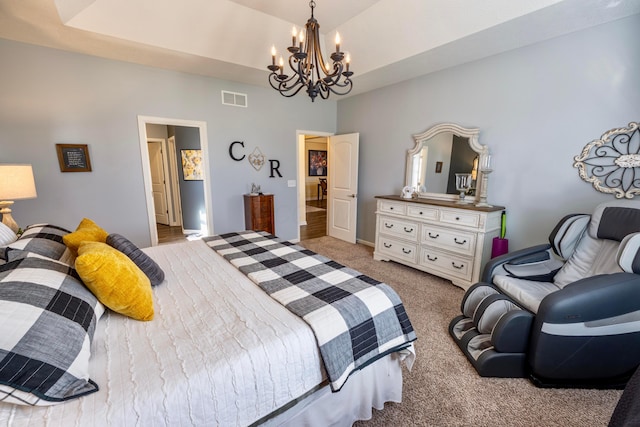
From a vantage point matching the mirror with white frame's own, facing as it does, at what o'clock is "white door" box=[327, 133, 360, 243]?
The white door is roughly at 2 o'clock from the mirror with white frame.

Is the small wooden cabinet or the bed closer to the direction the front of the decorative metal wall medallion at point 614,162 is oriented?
the bed

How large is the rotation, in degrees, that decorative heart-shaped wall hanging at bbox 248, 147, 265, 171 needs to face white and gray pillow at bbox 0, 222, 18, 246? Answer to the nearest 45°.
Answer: approximately 45° to its right

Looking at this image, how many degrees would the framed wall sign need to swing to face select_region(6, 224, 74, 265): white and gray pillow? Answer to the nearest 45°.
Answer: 0° — it already faces it

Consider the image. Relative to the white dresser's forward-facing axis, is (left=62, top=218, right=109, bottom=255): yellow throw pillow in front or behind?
in front

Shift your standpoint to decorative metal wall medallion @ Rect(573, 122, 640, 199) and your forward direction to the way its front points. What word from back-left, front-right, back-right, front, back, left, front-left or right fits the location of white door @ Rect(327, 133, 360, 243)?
right

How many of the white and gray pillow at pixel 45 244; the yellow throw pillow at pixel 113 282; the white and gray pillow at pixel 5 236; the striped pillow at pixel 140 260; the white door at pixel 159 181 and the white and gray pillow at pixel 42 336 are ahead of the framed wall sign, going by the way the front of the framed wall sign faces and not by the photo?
5

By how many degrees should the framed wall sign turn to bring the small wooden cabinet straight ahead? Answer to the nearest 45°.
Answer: approximately 90° to its left

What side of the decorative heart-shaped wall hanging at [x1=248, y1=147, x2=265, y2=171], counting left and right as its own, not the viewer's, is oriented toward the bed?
front

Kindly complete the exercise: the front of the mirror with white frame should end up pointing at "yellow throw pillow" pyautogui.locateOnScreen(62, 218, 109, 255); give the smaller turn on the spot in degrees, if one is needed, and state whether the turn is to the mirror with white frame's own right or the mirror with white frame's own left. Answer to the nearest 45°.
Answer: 0° — it already faces it

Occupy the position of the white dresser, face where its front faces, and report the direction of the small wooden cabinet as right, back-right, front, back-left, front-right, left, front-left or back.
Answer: front-right

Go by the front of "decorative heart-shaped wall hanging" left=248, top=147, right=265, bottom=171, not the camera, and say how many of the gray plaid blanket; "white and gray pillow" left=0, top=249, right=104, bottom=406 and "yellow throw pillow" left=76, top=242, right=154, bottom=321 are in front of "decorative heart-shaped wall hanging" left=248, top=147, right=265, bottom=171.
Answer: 3

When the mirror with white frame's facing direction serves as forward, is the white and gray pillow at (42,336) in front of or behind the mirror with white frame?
in front

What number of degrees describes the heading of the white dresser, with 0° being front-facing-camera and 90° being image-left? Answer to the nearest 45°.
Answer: approximately 45°

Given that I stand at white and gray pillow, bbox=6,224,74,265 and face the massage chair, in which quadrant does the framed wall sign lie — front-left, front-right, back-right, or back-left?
back-left
